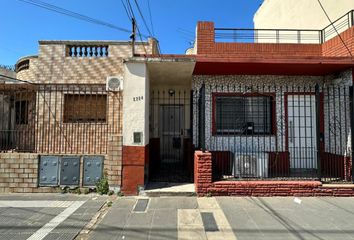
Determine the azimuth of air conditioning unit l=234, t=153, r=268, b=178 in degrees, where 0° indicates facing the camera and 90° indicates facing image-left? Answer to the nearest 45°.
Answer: approximately 0°

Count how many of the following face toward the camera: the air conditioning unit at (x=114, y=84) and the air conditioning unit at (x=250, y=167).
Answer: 2

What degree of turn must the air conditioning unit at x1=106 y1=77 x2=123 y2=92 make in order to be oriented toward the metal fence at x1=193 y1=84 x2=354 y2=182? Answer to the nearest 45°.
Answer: approximately 90° to its left

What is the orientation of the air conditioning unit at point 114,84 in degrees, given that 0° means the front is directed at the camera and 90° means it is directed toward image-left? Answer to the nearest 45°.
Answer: approximately 0°
